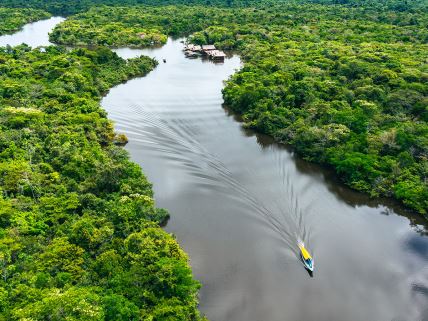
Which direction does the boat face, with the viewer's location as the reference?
facing the viewer and to the right of the viewer
